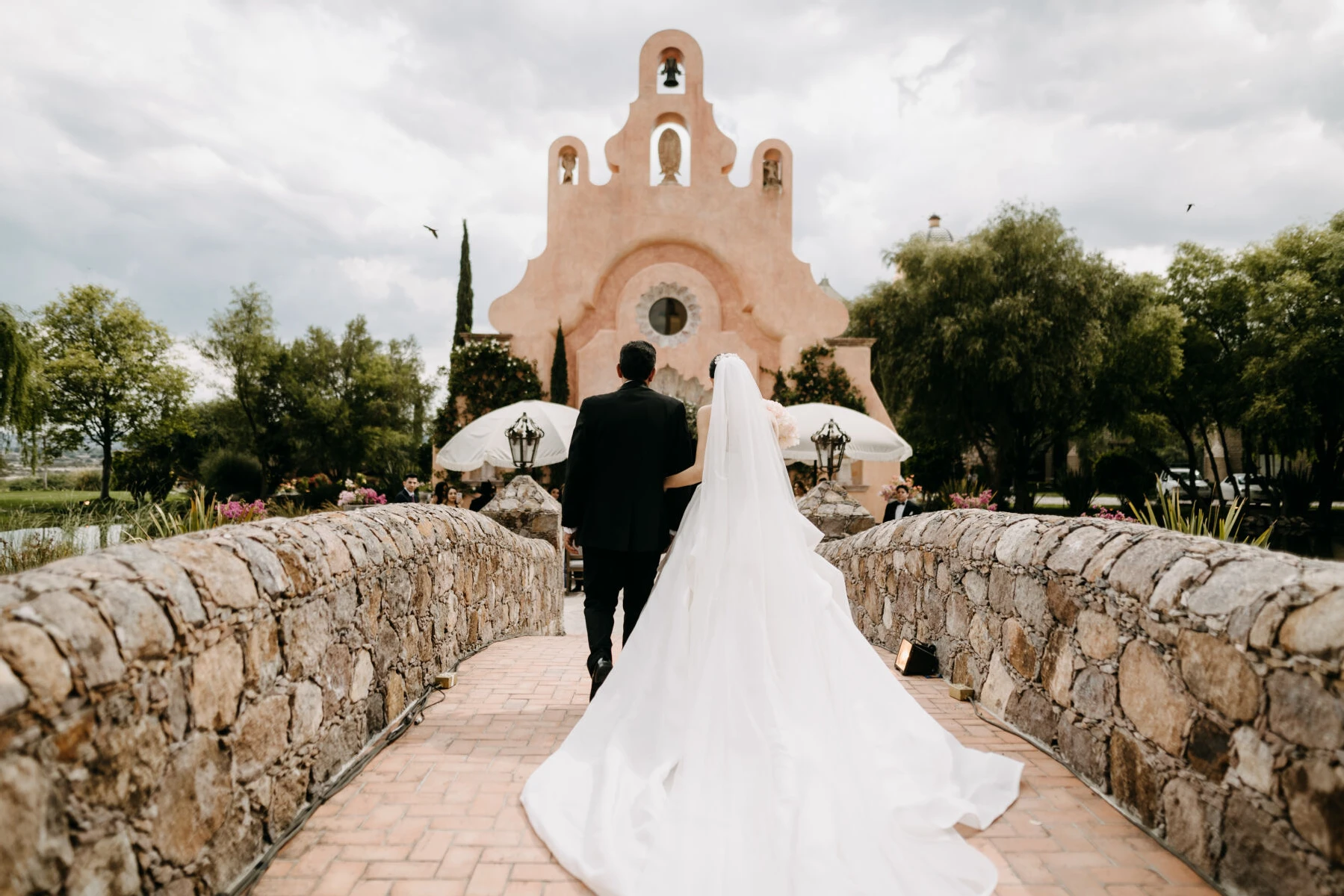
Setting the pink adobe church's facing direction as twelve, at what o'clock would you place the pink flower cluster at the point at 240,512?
The pink flower cluster is roughly at 1 o'clock from the pink adobe church.

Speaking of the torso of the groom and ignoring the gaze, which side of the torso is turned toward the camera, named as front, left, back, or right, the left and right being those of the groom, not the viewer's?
back

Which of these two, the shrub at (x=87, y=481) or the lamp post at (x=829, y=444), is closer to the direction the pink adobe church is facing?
the lamp post

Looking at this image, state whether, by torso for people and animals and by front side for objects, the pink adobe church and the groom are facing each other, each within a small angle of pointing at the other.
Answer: yes

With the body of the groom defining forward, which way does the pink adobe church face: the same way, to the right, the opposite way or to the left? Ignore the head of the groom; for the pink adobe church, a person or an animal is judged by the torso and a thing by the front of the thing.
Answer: the opposite way

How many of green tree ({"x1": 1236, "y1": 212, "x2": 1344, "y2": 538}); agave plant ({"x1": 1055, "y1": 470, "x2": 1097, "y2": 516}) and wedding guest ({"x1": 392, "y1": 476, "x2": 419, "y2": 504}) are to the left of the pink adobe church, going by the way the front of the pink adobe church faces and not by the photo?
2

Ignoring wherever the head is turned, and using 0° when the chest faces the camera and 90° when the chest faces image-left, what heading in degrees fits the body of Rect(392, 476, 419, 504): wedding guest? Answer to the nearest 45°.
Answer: approximately 315°

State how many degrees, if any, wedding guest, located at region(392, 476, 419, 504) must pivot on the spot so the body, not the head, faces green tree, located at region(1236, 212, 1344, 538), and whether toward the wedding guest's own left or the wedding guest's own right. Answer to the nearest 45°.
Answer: approximately 45° to the wedding guest's own left

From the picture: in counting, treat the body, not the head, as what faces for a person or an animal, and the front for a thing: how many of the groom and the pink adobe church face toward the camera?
1

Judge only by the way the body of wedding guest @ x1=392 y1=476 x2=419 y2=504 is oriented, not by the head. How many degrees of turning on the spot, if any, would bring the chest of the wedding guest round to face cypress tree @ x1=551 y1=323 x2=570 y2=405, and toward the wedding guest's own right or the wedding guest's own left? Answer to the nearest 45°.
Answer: approximately 90° to the wedding guest's own left

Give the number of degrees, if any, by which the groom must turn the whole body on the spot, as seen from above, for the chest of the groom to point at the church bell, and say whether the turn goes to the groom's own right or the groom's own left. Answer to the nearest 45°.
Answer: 0° — they already face it
